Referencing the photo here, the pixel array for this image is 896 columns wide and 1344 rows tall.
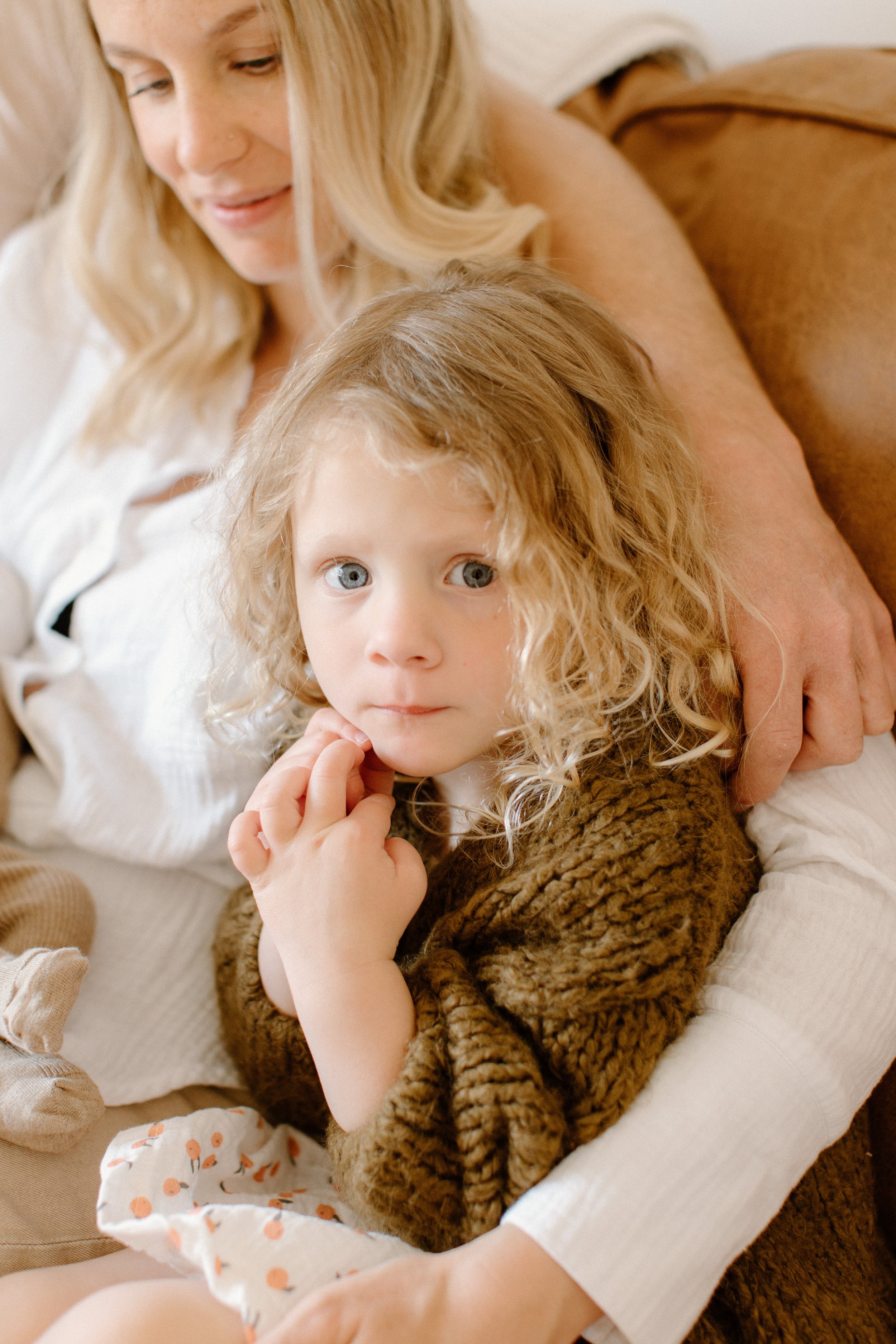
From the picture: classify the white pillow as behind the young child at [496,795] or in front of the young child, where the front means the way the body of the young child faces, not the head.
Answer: behind

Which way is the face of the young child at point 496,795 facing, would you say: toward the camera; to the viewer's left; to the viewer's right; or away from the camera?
toward the camera

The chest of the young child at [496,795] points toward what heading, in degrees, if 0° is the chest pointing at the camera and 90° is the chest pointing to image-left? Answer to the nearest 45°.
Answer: approximately 45°
